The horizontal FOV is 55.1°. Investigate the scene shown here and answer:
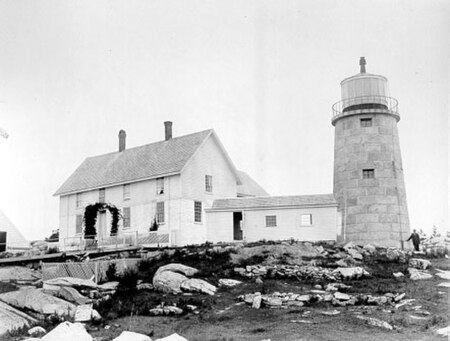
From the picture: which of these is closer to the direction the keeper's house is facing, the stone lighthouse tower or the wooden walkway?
the wooden walkway

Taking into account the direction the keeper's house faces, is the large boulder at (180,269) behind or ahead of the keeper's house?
ahead

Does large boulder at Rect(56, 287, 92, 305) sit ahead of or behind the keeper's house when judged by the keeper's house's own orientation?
ahead

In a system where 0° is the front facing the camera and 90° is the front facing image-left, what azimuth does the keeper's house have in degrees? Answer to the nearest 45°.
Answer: approximately 45°

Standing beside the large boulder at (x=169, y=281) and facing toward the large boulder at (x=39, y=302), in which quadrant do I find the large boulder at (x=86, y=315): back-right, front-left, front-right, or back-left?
front-left

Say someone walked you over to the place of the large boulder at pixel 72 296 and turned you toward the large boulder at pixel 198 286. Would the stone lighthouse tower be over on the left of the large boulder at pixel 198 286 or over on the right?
left

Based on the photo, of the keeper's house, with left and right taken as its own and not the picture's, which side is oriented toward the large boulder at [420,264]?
left

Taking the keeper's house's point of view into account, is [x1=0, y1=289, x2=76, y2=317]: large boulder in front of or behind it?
in front

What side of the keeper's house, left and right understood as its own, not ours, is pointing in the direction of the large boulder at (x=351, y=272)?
left

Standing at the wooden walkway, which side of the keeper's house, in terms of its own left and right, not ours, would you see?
front

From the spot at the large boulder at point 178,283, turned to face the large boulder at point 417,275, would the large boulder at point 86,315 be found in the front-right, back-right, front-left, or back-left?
back-right
